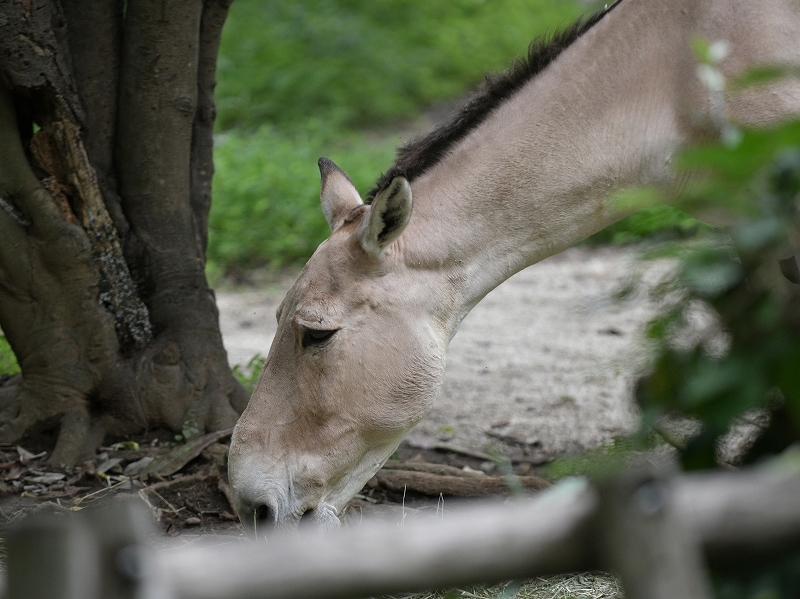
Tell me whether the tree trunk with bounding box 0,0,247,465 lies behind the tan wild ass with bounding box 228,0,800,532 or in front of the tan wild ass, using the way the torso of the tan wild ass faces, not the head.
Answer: in front

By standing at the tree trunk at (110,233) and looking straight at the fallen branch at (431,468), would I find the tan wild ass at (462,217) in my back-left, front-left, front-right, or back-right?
front-right

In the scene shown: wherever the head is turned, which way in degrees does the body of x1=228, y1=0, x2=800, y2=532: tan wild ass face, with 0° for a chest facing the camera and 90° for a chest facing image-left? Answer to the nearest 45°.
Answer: approximately 90°
